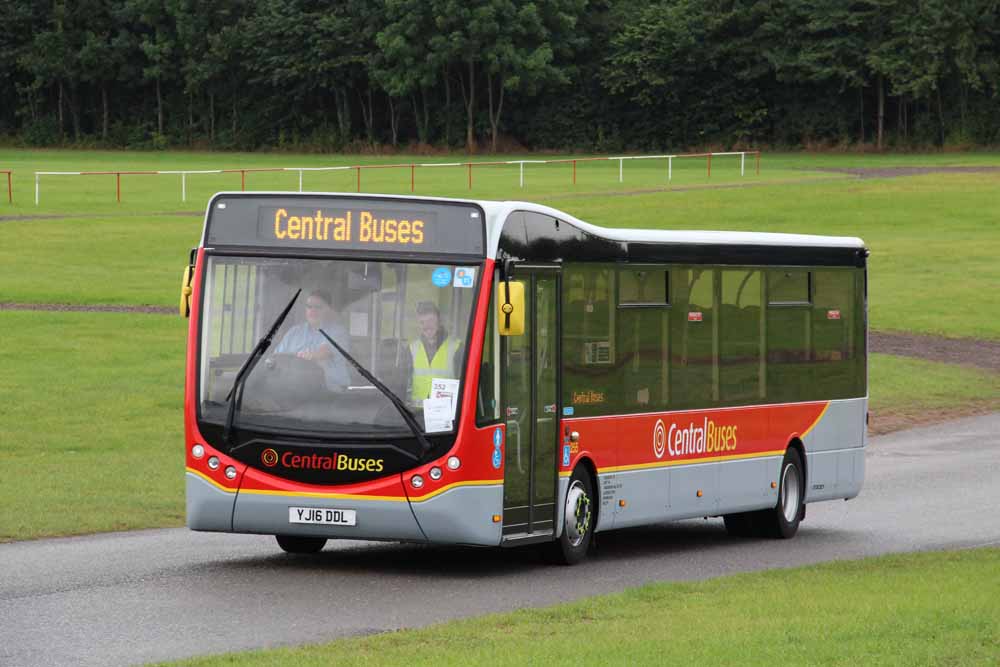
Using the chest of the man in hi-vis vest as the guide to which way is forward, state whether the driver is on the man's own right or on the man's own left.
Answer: on the man's own right

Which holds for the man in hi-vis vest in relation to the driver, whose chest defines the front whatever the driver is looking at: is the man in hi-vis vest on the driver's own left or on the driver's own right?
on the driver's own left

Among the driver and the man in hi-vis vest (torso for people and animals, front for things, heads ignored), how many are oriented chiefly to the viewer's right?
0

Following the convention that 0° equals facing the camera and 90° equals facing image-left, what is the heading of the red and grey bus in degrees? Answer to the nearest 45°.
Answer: approximately 45°
